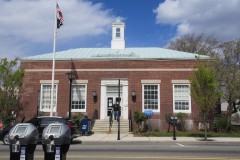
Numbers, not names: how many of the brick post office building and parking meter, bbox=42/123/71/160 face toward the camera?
2

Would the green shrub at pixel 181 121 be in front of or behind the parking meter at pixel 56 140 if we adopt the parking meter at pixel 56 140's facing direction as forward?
behind

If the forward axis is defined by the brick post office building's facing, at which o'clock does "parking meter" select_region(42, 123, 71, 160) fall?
The parking meter is roughly at 12 o'clock from the brick post office building.

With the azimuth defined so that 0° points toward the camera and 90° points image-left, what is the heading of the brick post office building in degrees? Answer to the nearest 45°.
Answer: approximately 0°

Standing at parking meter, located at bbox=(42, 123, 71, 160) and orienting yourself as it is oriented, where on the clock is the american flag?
The american flag is roughly at 6 o'clock from the parking meter.

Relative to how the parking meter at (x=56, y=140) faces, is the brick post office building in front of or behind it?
behind

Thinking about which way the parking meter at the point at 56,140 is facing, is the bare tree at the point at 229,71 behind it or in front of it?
behind

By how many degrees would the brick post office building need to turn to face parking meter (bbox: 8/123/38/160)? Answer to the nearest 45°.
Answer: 0° — it already faces it

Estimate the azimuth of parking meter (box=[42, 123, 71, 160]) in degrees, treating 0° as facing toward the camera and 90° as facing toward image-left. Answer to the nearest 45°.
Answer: approximately 0°

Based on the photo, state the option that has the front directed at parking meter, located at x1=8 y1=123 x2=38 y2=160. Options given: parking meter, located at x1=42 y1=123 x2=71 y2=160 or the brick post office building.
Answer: the brick post office building
